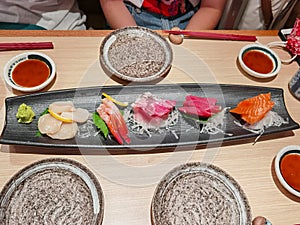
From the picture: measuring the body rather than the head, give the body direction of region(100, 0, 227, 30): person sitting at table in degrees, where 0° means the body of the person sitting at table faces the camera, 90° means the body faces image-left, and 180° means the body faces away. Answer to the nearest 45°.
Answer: approximately 0°

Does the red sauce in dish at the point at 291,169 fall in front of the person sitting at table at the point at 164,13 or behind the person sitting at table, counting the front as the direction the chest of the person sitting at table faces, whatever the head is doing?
in front

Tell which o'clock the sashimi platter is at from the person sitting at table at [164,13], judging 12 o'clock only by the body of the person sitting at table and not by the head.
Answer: The sashimi platter is roughly at 12 o'clock from the person sitting at table.

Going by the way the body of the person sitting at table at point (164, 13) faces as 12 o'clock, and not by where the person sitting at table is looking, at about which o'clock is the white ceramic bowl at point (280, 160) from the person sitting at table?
The white ceramic bowl is roughly at 11 o'clock from the person sitting at table.

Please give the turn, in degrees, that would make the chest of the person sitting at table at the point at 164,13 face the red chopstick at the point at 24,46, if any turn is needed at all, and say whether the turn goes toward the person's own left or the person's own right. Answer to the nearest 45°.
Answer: approximately 45° to the person's own right

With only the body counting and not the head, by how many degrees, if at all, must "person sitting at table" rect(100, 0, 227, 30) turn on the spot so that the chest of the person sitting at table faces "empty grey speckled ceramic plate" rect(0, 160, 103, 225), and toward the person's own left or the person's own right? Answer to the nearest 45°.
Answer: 0° — they already face it

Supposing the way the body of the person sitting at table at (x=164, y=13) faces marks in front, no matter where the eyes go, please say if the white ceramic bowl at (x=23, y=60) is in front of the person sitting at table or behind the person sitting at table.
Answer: in front
